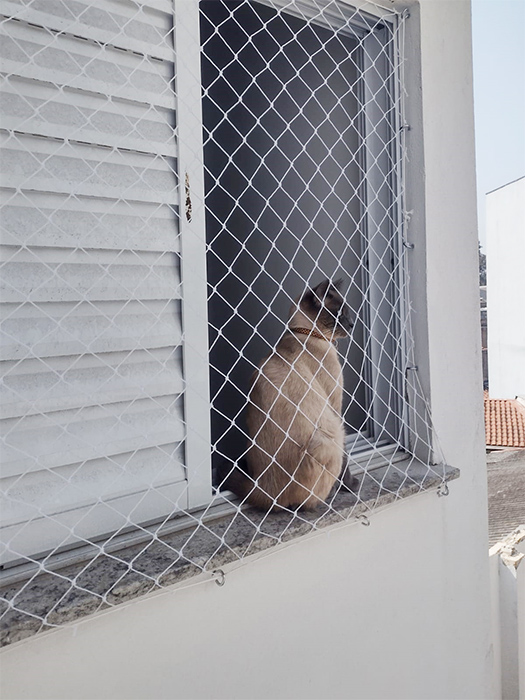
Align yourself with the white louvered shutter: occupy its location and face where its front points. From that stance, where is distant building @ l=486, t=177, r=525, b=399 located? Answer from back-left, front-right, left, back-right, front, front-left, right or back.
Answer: left

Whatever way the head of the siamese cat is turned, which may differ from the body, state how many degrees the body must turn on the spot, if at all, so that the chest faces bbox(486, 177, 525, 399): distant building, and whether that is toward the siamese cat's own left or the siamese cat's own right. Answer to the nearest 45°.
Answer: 0° — it already faces it

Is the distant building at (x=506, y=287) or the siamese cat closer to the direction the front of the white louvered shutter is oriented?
the siamese cat

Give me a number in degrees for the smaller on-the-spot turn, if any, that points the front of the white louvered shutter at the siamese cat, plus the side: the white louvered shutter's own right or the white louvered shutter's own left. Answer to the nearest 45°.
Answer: approximately 45° to the white louvered shutter's own left

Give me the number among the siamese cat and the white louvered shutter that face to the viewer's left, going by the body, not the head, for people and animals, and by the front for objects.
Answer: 0

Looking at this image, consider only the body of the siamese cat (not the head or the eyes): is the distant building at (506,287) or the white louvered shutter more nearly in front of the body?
the distant building

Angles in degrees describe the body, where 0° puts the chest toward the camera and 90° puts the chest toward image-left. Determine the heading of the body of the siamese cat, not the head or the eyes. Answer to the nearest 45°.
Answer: approximately 225°

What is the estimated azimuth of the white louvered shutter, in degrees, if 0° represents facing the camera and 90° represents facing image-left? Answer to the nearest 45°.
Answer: approximately 315°
